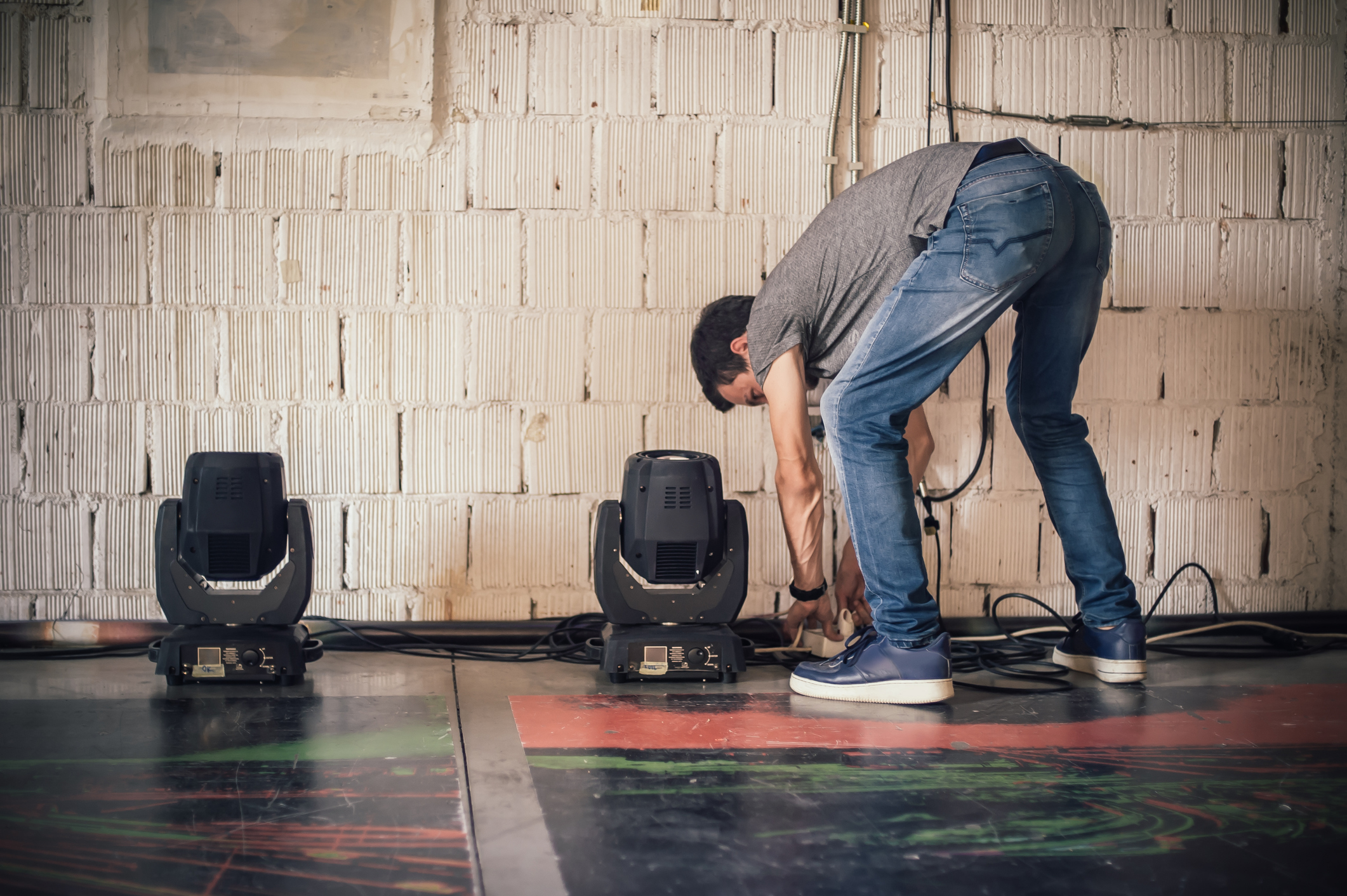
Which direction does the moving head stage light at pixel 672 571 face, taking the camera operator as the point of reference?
facing the viewer

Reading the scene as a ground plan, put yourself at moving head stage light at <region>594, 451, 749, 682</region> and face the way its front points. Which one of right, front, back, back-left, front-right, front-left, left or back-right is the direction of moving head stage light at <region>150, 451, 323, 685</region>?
right
